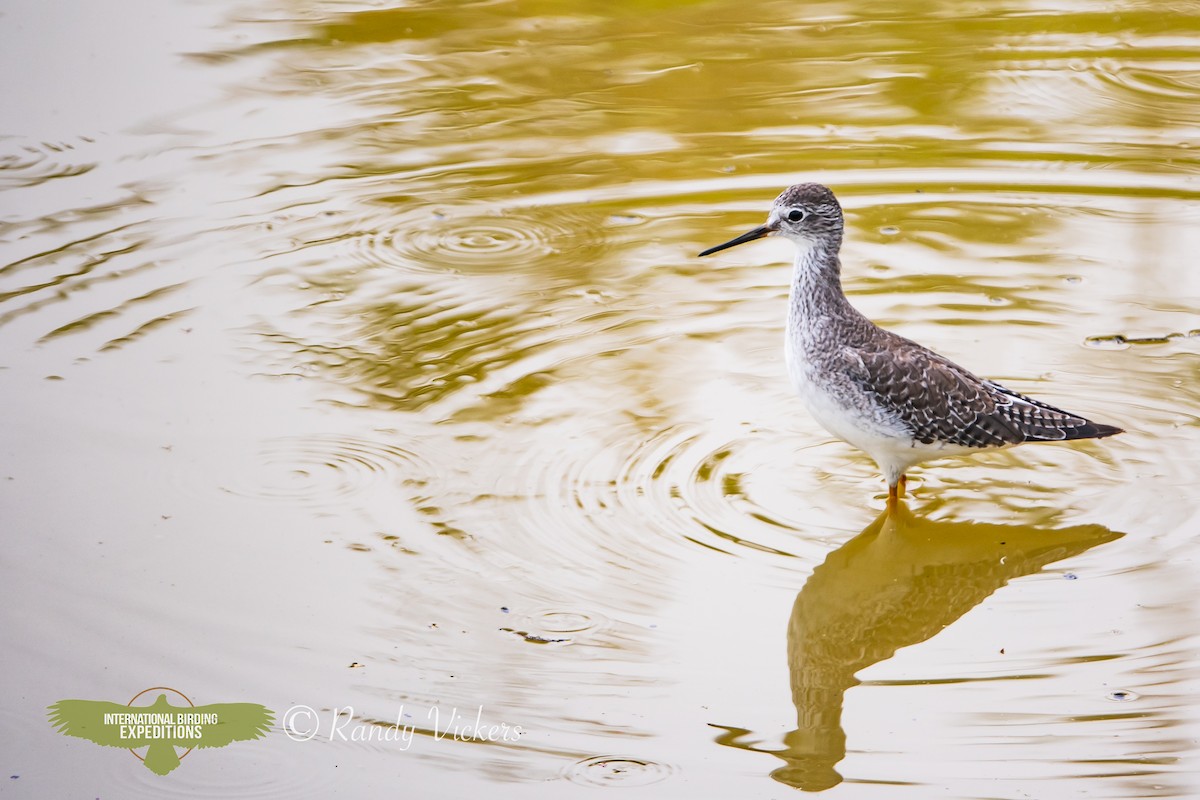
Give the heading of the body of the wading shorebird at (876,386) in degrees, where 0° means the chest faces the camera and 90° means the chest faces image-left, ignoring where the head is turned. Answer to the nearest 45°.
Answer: approximately 90°
